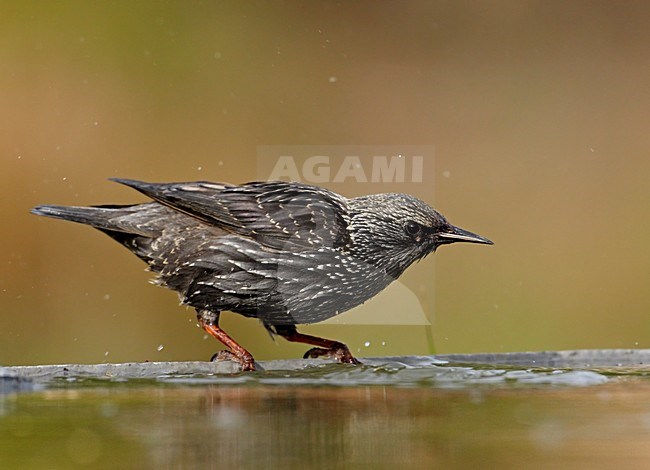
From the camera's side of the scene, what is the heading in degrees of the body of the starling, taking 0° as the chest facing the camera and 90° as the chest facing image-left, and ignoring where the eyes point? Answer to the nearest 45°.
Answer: approximately 270°
